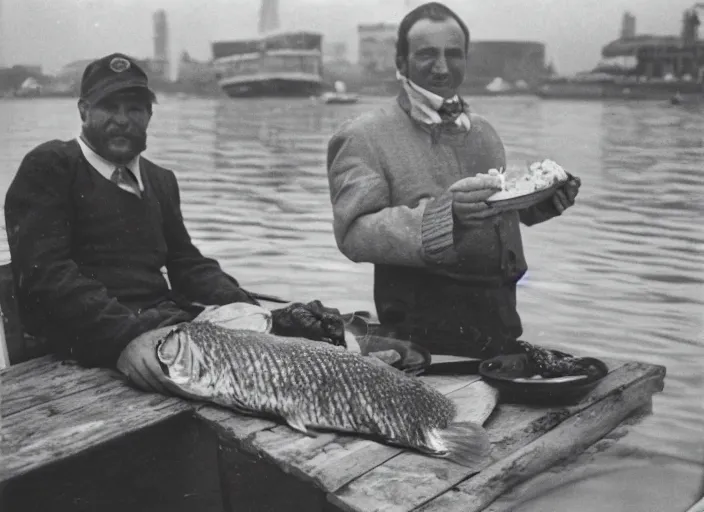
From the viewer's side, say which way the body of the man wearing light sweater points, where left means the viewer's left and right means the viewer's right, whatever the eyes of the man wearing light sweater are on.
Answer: facing the viewer and to the right of the viewer

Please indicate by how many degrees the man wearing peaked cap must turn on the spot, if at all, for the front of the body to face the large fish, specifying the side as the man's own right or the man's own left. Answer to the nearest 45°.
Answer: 0° — they already face it

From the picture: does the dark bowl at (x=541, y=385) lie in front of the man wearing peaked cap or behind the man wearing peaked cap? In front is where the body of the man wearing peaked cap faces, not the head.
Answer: in front

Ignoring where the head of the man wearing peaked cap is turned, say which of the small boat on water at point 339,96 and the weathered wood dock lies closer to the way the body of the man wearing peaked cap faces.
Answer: the weathered wood dock

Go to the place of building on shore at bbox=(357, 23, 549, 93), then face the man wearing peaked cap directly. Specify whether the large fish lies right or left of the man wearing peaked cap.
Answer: left

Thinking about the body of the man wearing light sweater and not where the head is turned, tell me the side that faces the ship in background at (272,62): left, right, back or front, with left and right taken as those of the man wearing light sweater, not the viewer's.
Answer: back

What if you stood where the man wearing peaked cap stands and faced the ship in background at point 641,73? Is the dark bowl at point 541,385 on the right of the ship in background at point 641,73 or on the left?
right
